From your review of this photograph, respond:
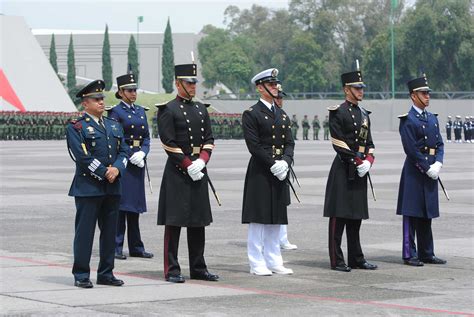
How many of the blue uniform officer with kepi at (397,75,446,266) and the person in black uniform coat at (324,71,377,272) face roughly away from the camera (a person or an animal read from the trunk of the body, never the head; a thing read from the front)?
0

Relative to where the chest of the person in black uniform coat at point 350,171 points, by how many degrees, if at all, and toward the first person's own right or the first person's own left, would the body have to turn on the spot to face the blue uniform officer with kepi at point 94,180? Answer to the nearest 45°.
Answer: approximately 90° to the first person's own right

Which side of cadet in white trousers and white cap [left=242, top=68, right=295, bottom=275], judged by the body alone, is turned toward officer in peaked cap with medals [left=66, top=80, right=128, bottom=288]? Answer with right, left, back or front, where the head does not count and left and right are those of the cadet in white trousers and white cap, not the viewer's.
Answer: right

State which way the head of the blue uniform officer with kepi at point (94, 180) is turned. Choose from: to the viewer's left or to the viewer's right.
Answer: to the viewer's right

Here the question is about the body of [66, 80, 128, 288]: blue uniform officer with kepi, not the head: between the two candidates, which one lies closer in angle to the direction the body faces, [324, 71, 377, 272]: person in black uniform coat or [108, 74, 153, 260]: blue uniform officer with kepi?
the person in black uniform coat
